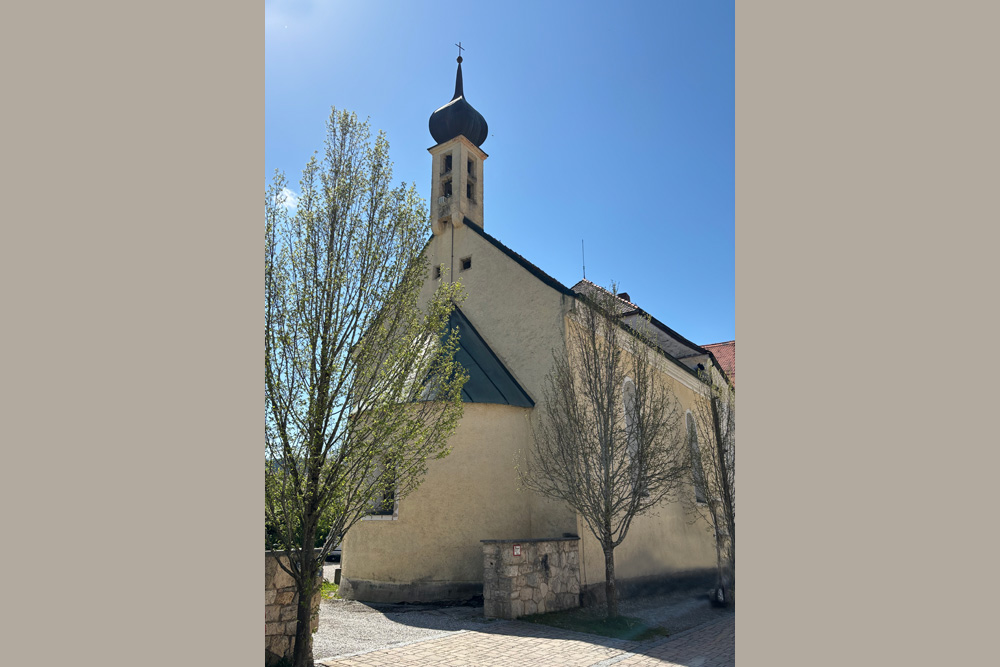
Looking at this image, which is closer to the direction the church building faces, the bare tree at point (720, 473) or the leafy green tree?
the bare tree

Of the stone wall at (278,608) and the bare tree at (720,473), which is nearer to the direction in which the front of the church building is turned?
the bare tree

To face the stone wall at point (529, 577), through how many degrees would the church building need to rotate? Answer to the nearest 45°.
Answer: approximately 135° to its right

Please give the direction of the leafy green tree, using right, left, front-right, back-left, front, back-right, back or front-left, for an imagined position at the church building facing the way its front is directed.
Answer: back-right
